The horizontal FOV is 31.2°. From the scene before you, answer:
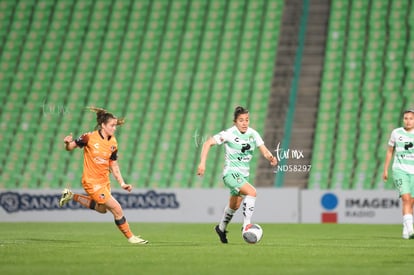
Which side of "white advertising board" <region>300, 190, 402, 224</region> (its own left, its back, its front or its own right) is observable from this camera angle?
front

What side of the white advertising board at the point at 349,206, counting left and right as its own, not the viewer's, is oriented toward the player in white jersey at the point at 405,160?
front

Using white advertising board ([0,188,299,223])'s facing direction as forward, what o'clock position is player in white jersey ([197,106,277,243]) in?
The player in white jersey is roughly at 12 o'clock from the white advertising board.

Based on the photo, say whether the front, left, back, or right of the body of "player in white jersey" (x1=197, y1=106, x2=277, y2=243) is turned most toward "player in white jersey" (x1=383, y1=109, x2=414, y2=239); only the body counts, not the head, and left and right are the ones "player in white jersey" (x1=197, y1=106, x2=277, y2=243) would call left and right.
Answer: left

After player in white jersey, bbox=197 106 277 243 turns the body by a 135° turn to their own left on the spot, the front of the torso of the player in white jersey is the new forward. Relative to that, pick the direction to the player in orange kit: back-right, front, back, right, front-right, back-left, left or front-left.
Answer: left

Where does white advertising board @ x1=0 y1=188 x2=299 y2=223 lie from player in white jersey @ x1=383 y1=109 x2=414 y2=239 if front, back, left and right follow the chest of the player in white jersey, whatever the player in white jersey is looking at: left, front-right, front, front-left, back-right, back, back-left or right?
back-right

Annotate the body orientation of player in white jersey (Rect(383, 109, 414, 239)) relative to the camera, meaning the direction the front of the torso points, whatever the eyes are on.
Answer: toward the camera

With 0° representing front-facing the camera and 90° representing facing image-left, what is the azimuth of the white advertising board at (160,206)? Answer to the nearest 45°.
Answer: approximately 0°

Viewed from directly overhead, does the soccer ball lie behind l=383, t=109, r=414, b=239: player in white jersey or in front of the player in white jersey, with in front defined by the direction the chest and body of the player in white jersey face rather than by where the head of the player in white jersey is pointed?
in front

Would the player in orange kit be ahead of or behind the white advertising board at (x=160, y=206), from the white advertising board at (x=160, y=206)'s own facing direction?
ahead
